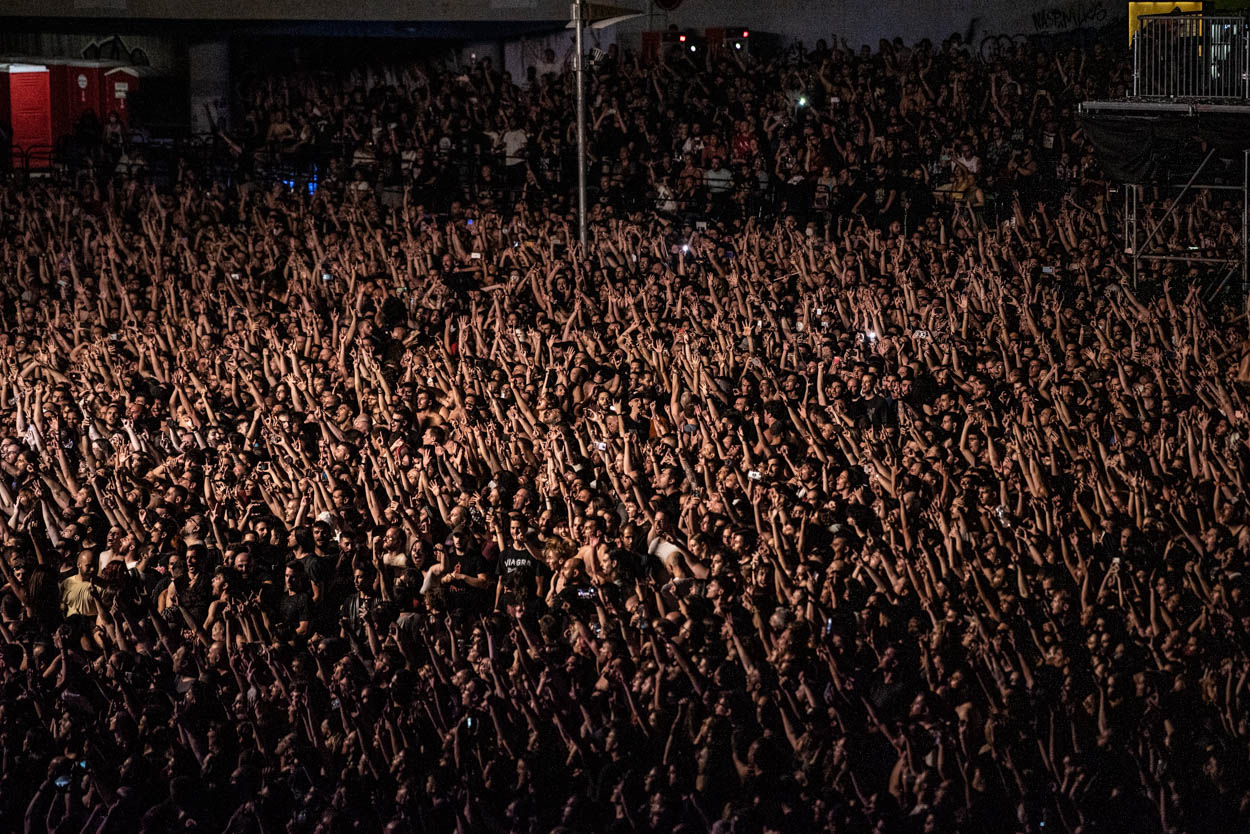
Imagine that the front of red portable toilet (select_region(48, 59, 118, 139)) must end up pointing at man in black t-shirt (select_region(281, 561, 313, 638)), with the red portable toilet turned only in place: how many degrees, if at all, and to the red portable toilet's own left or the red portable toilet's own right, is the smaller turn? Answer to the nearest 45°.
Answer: approximately 45° to the red portable toilet's own right

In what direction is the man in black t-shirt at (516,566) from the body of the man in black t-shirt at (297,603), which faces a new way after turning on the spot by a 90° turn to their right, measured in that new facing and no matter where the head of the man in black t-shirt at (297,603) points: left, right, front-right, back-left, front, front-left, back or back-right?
back-right

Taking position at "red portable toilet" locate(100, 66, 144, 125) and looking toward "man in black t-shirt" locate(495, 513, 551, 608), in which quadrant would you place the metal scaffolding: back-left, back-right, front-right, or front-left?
front-left

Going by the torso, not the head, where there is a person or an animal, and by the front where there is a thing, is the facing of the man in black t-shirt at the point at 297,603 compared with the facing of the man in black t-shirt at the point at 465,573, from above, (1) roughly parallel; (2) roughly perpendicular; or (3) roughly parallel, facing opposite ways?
roughly parallel

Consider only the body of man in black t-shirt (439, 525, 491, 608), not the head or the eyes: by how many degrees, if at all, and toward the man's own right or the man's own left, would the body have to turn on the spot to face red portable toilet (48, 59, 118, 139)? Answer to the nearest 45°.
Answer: approximately 135° to the man's own right

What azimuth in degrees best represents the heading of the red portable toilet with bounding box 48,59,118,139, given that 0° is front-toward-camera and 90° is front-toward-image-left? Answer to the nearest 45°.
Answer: approximately 315°

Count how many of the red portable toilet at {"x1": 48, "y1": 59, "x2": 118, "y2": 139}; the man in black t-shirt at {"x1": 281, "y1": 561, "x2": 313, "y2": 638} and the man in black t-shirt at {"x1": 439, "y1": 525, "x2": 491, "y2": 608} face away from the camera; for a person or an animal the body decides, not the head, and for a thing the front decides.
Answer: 0

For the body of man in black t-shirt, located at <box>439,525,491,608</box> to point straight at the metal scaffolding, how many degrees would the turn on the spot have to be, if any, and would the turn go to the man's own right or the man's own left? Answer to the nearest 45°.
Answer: approximately 180°

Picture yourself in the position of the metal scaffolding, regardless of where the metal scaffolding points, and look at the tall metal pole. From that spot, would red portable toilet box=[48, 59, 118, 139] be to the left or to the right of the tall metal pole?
right

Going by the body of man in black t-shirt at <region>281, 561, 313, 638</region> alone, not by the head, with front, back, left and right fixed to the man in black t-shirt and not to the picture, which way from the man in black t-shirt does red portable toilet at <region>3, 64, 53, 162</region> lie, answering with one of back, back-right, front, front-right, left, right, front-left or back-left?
back-right

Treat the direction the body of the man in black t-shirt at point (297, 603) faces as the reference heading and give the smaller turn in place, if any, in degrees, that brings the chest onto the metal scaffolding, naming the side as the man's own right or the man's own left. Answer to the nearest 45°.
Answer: approximately 180°

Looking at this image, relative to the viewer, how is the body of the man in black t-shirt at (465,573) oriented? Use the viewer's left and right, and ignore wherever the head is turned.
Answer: facing the viewer and to the left of the viewer

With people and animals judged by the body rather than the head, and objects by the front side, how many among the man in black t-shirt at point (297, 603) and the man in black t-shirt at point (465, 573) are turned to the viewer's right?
0

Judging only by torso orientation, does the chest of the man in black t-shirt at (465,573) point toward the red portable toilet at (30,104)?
no
